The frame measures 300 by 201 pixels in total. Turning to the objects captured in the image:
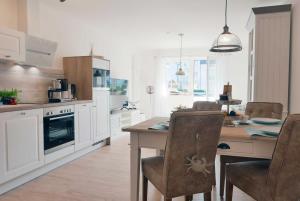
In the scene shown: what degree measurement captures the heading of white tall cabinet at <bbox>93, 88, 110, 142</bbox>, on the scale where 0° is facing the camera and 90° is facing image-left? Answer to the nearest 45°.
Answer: approximately 315°

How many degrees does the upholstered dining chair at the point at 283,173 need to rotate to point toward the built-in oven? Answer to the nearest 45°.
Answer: approximately 45° to its left

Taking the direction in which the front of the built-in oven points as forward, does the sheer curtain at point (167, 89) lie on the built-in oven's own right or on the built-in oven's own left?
on the built-in oven's own left

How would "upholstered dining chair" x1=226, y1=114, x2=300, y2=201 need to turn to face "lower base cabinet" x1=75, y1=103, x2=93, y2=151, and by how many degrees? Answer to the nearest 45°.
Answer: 0° — it already faces it

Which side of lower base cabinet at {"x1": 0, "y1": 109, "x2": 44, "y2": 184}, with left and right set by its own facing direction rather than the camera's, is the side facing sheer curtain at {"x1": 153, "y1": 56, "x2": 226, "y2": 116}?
left

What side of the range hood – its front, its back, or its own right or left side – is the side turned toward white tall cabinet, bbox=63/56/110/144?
left

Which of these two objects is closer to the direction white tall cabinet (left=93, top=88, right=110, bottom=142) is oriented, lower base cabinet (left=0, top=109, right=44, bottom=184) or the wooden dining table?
the wooden dining table

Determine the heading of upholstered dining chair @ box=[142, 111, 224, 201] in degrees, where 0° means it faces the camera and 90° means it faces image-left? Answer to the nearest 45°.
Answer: approximately 135°
